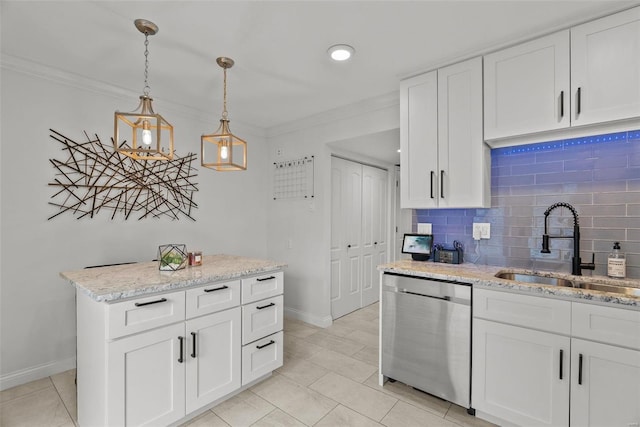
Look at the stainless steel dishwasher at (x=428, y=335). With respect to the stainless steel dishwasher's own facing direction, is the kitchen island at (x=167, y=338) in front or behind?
in front

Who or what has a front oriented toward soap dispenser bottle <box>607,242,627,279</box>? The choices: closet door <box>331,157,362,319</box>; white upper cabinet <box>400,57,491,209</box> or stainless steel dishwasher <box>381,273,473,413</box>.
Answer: the closet door

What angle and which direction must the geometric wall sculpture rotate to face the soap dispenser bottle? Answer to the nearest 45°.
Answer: approximately 45° to its left

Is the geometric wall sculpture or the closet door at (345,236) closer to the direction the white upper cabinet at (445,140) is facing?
the geometric wall sculpture

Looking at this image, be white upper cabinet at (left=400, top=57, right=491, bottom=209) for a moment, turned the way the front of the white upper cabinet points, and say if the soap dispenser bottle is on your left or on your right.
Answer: on your left

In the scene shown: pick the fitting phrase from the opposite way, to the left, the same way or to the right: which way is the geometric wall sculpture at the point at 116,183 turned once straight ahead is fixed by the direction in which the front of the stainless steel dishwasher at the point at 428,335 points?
to the left

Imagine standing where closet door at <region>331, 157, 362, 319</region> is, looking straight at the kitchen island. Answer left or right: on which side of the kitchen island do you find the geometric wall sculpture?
right
